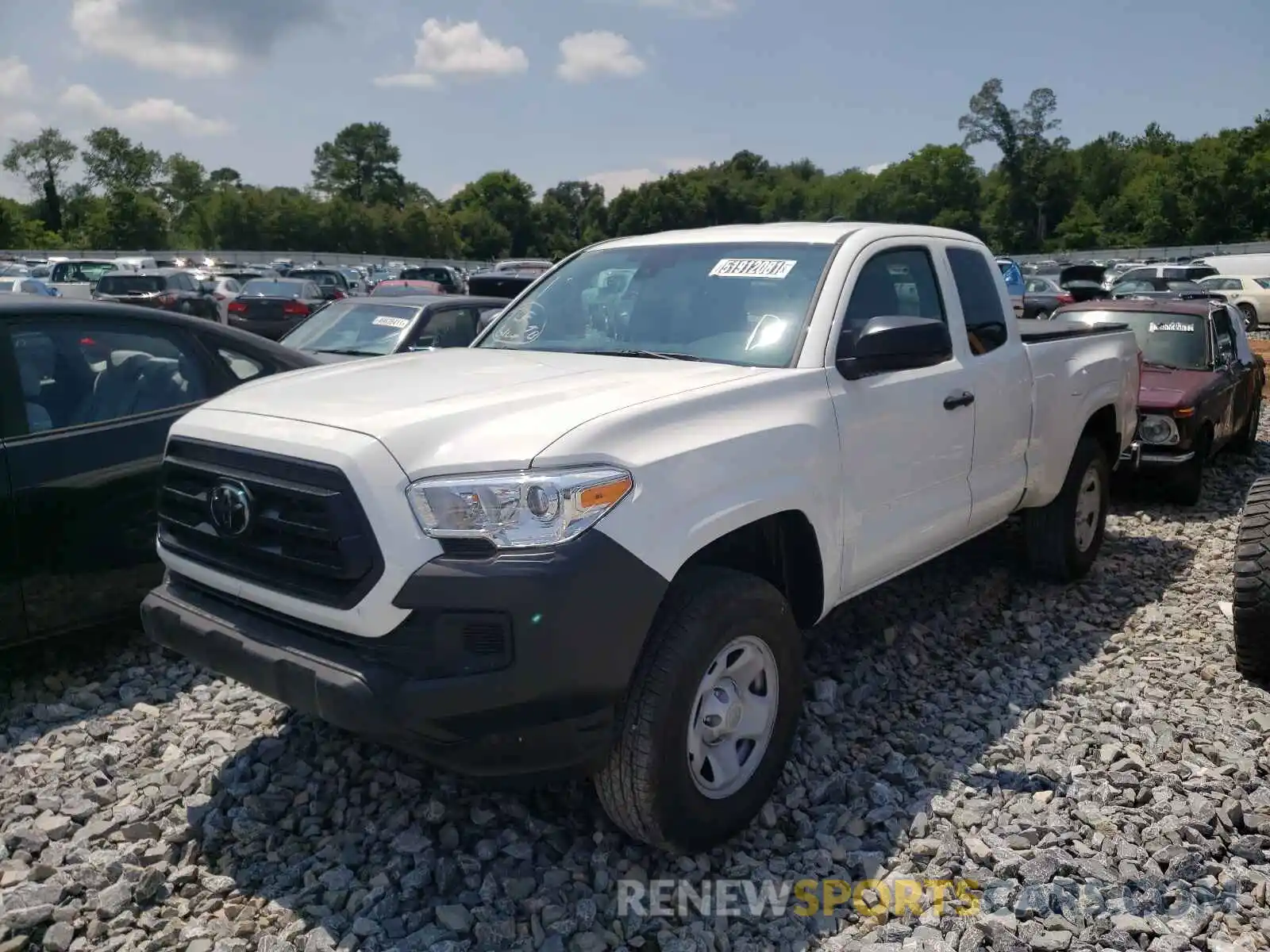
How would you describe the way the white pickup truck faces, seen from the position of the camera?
facing the viewer and to the left of the viewer

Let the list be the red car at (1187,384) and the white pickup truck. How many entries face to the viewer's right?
0

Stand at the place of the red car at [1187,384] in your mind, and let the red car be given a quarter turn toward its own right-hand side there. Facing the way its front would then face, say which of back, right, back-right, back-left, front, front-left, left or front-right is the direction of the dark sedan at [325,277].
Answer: front

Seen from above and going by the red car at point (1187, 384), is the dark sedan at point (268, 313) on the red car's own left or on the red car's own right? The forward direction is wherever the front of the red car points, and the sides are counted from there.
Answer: on the red car's own right

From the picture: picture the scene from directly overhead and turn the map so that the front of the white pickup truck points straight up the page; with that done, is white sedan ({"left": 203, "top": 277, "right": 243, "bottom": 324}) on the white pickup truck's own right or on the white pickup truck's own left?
on the white pickup truck's own right

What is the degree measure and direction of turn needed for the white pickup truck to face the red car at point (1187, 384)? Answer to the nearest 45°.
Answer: approximately 180°

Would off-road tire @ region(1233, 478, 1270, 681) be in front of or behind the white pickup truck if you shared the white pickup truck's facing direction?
behind

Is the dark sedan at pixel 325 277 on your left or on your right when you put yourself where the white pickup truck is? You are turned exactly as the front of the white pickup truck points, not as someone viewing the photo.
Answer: on your right

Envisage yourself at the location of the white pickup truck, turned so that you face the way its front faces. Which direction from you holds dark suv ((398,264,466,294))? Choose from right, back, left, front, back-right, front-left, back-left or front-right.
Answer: back-right

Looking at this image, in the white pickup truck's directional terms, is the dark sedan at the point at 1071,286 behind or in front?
behind

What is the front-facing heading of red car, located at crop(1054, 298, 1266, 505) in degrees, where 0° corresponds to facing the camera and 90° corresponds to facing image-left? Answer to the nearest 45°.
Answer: approximately 45°

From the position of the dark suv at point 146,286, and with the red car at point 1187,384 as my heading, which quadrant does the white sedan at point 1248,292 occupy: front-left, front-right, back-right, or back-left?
front-left
